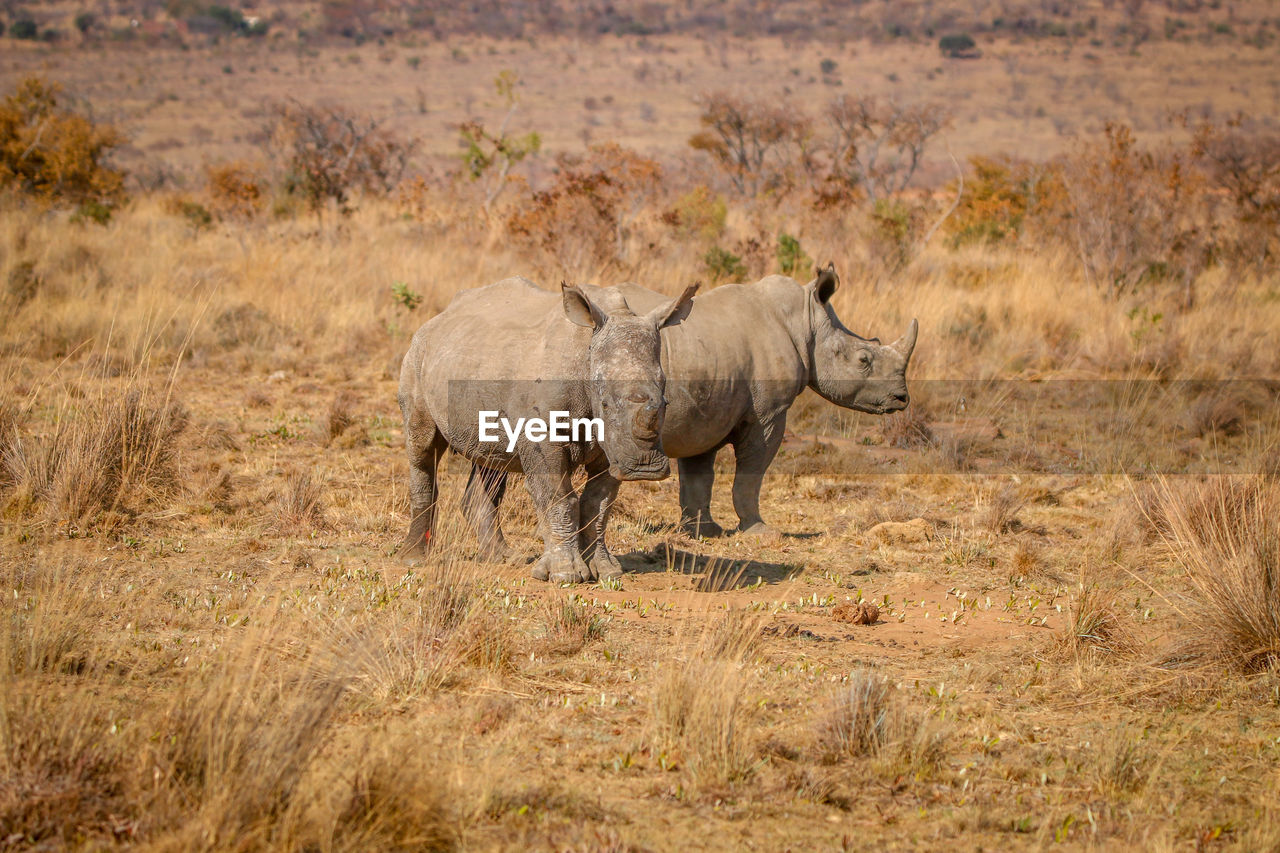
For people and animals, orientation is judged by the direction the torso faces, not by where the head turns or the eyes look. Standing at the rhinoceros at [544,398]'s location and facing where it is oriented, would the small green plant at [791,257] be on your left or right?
on your left

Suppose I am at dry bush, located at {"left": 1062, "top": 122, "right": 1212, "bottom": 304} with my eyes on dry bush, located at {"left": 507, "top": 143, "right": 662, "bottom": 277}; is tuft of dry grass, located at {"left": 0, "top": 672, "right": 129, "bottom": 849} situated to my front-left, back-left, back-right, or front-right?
front-left

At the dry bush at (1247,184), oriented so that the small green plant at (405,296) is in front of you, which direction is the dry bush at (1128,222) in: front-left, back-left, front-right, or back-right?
front-left

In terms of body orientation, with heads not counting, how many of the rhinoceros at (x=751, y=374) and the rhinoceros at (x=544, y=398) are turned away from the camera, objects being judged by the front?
0

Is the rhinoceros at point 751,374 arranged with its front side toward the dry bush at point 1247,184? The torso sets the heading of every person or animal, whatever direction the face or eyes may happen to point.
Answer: no

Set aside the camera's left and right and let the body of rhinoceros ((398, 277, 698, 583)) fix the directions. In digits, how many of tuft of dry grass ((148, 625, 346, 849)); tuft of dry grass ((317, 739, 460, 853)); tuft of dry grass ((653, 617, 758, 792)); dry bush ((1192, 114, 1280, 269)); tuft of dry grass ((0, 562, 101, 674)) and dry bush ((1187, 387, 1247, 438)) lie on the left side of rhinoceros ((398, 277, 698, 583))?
2

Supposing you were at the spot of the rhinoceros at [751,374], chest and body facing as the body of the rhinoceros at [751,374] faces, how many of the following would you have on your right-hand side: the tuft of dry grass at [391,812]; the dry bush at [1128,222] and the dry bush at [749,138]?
1

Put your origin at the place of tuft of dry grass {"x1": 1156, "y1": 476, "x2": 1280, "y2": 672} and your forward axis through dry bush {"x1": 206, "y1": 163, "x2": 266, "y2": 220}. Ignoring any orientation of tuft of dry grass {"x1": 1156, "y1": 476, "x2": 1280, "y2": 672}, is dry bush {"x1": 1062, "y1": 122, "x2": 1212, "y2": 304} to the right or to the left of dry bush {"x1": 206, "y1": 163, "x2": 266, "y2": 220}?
right

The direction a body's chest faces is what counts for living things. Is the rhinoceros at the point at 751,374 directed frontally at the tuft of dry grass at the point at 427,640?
no

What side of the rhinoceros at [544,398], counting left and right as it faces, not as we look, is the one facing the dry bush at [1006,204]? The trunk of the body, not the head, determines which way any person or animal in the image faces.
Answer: left

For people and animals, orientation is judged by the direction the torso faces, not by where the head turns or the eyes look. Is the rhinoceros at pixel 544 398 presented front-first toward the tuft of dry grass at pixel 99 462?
no

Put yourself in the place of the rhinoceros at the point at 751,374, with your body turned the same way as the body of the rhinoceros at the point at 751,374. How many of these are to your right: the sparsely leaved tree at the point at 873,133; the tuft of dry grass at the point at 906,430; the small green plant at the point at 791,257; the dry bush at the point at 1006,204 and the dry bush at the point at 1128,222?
0

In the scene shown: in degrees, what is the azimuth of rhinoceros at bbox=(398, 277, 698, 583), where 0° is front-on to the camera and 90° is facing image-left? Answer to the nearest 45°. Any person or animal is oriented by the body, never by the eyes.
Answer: approximately 315°

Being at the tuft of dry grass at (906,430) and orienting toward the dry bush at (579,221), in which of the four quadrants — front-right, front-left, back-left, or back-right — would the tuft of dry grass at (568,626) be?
back-left

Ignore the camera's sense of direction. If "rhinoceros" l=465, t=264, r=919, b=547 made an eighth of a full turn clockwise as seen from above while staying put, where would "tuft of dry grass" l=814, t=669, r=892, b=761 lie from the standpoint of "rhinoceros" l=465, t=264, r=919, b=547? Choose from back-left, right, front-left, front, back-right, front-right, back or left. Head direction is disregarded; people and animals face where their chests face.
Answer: front-right

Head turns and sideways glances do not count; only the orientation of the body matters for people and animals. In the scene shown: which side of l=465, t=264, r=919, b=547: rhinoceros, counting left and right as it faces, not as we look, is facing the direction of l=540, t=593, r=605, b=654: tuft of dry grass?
right

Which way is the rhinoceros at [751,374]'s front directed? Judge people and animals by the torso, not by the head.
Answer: to the viewer's right

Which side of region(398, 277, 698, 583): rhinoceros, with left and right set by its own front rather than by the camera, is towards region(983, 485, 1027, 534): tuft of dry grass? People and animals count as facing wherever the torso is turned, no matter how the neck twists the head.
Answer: left
